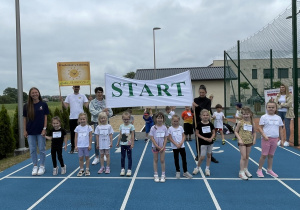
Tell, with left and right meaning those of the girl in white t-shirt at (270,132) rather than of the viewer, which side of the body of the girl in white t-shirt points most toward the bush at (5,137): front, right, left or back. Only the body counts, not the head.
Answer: right

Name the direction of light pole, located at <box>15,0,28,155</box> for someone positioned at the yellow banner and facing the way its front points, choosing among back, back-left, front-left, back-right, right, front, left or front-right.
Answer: front-right

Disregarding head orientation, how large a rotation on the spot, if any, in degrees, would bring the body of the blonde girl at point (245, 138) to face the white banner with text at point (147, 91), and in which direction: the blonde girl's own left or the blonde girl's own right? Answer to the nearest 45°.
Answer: approximately 90° to the blonde girl's own right

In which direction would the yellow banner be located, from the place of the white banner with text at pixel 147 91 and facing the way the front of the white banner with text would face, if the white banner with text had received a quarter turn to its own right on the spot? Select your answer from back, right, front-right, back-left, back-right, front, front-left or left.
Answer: front-right

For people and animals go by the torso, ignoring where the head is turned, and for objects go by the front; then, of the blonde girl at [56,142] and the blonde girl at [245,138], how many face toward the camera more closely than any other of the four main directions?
2

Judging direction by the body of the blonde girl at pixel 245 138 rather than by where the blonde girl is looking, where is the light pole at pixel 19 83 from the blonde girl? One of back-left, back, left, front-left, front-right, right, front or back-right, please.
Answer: right

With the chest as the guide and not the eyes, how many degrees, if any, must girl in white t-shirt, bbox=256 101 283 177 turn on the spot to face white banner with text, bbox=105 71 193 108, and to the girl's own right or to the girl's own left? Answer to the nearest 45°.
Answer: approximately 90° to the girl's own right

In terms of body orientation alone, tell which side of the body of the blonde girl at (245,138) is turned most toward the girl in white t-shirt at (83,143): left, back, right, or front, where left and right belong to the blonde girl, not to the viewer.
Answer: right

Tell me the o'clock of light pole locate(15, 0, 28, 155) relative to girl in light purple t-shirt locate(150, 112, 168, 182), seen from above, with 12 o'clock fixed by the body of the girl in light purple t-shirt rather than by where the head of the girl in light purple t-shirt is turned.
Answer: The light pole is roughly at 4 o'clock from the girl in light purple t-shirt.

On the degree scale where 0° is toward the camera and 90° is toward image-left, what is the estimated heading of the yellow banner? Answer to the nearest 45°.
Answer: approximately 0°
